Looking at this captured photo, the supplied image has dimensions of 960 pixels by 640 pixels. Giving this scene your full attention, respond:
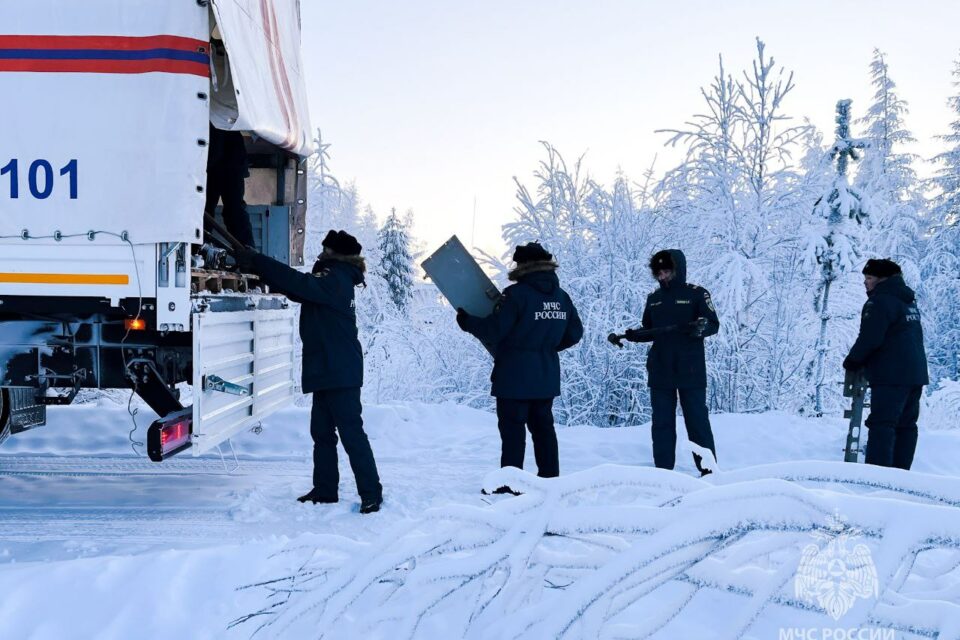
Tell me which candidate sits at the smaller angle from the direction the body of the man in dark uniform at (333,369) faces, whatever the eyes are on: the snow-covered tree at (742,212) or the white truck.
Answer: the white truck

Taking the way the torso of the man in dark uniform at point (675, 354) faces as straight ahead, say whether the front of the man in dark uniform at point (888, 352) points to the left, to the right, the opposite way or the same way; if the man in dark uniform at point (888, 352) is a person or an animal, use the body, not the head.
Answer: to the right

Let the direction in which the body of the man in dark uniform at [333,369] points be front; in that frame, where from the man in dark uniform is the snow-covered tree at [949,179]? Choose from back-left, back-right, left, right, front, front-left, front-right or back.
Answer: back-right

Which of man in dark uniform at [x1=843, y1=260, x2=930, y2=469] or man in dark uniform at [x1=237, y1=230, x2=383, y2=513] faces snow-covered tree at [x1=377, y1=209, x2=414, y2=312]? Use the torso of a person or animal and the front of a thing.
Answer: man in dark uniform at [x1=843, y1=260, x2=930, y2=469]

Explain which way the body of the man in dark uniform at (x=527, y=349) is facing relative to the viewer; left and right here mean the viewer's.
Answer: facing away from the viewer and to the left of the viewer

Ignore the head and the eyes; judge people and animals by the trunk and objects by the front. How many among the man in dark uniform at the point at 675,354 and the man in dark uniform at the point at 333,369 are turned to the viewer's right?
0

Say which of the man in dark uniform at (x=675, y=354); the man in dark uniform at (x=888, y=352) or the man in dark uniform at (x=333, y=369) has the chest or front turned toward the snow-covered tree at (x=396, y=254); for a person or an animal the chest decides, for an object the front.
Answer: the man in dark uniform at (x=888, y=352)

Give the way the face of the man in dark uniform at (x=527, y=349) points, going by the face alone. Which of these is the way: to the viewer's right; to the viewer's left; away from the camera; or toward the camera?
away from the camera

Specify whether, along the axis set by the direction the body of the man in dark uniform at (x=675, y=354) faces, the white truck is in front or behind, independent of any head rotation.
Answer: in front

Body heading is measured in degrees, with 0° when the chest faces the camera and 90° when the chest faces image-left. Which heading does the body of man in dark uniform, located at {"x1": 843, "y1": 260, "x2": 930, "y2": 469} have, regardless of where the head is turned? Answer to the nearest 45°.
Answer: approximately 135°

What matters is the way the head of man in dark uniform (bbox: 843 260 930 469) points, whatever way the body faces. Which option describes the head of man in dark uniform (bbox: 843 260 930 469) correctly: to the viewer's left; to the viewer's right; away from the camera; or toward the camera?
to the viewer's left

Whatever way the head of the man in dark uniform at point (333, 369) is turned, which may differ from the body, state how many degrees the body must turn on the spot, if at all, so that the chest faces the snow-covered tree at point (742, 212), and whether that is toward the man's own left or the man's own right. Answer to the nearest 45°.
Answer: approximately 135° to the man's own right

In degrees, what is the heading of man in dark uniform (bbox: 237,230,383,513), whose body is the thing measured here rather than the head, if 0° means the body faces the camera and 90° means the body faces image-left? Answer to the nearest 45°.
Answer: approximately 90°
